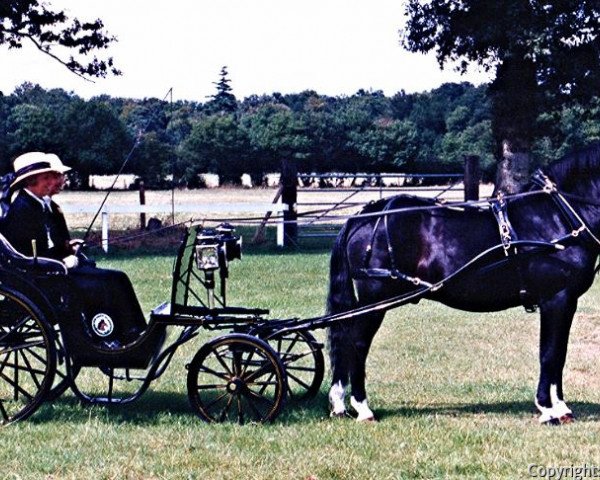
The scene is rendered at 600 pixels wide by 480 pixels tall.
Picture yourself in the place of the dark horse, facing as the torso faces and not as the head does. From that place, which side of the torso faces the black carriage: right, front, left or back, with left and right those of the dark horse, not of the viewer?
back

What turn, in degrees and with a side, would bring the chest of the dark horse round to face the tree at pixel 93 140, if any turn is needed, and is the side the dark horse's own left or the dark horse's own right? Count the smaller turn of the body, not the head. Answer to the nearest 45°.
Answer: approximately 135° to the dark horse's own left

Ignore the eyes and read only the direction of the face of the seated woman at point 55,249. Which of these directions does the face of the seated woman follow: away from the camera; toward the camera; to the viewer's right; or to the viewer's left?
to the viewer's right

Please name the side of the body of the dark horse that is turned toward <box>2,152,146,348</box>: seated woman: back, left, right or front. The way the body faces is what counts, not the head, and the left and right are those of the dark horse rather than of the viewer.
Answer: back

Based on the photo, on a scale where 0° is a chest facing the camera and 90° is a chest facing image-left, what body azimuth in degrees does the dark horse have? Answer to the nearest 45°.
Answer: approximately 270°
